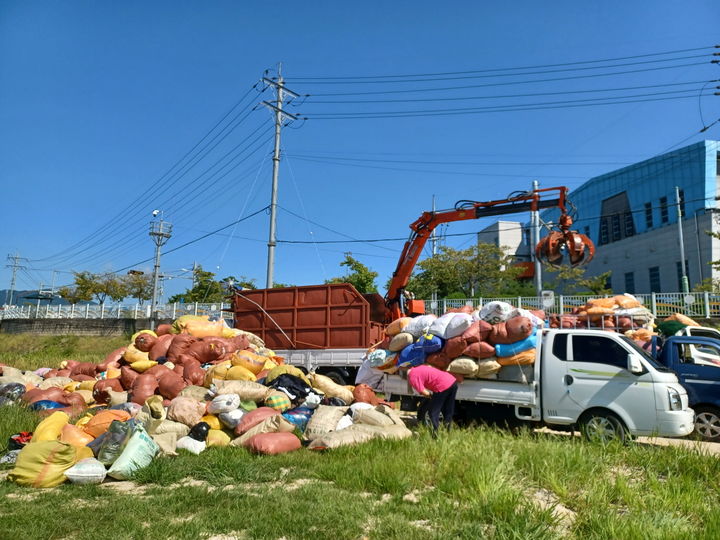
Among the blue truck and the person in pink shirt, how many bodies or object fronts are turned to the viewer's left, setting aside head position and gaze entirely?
1

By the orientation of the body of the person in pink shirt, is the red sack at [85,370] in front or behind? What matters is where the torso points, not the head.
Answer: in front

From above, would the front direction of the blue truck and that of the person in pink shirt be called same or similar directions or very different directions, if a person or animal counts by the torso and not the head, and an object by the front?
very different directions

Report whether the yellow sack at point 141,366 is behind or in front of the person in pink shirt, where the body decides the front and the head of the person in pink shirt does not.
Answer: in front

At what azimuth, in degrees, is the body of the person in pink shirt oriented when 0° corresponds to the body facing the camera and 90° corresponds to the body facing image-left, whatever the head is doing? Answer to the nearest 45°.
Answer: approximately 90°
